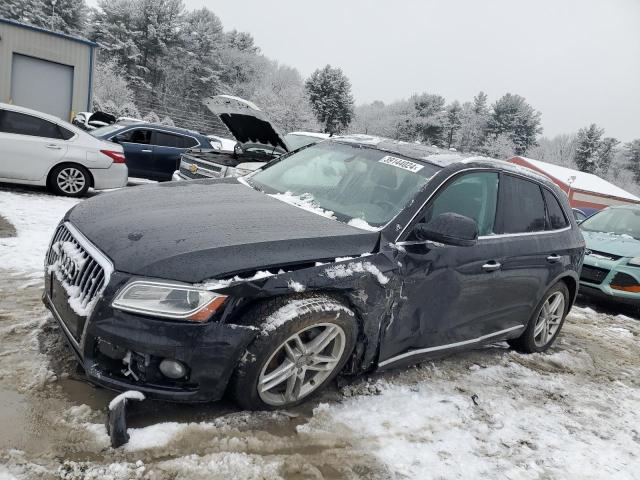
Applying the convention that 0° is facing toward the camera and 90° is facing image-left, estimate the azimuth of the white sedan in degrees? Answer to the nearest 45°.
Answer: approximately 90°

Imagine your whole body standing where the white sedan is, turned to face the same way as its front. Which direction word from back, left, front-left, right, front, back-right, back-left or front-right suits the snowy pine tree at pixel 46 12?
right

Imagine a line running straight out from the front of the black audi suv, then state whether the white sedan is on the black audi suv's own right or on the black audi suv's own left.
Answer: on the black audi suv's own right

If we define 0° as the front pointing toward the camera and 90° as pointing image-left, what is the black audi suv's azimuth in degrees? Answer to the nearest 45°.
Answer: approximately 45°

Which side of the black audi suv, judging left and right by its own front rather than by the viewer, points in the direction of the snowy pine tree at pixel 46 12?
right

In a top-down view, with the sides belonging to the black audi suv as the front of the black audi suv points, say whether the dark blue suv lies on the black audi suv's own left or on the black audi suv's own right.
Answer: on the black audi suv's own right

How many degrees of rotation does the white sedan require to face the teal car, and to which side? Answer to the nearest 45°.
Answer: approximately 135° to its left

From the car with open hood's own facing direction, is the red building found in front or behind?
behind

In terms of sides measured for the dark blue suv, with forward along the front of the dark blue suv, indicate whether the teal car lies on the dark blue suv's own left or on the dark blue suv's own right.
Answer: on the dark blue suv's own left
